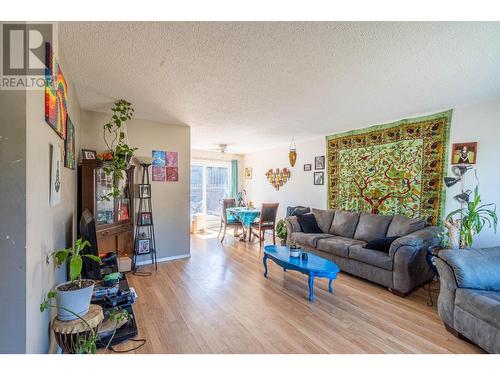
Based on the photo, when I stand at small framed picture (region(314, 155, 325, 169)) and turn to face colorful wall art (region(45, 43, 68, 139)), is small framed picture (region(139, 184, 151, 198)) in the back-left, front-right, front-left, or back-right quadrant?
front-right

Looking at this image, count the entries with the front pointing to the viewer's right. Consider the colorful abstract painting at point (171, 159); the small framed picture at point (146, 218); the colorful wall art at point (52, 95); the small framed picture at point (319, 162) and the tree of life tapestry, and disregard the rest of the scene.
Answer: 1

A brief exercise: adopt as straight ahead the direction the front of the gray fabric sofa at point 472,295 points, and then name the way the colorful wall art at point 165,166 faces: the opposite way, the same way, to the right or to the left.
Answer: to the left

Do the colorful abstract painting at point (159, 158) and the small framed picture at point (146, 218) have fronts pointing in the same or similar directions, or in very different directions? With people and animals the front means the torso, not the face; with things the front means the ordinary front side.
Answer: same or similar directions

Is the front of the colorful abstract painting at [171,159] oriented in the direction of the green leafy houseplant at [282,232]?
no

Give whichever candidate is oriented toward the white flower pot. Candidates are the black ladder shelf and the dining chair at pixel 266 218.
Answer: the black ladder shelf

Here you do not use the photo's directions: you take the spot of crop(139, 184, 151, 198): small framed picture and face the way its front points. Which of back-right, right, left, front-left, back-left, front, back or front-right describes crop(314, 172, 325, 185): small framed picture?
left

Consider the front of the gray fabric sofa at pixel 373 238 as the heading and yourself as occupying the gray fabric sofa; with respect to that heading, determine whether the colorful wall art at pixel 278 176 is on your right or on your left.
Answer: on your right

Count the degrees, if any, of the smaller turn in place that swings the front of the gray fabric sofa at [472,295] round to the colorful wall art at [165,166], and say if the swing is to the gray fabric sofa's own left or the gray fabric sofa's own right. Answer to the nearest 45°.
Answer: approximately 45° to the gray fabric sofa's own right

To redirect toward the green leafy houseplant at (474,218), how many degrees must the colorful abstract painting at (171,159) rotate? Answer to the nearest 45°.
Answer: approximately 45° to its left

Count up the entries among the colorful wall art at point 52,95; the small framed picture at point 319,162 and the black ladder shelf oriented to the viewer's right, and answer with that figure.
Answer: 1

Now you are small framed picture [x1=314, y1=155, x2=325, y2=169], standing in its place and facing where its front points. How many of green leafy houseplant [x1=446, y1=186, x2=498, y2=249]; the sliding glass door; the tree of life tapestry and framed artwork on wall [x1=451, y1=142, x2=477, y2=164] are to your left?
3

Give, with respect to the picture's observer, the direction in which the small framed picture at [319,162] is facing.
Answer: facing the viewer and to the left of the viewer

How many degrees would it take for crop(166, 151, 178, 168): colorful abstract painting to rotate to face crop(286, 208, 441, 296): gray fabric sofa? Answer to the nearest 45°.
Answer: approximately 45° to its left

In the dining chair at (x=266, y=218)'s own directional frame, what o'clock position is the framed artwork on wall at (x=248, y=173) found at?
The framed artwork on wall is roughly at 1 o'clock from the dining chair.

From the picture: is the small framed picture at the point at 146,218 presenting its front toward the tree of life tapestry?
no

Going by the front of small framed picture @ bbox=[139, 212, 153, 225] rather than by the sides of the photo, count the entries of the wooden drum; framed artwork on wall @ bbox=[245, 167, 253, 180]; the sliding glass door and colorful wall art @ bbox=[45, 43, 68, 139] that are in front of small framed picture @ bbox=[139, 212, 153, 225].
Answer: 2

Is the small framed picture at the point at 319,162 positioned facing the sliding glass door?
no

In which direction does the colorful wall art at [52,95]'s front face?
to the viewer's right

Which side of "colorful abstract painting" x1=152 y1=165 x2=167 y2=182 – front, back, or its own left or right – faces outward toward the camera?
front
